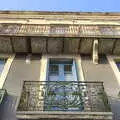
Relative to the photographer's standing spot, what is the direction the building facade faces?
facing the viewer
